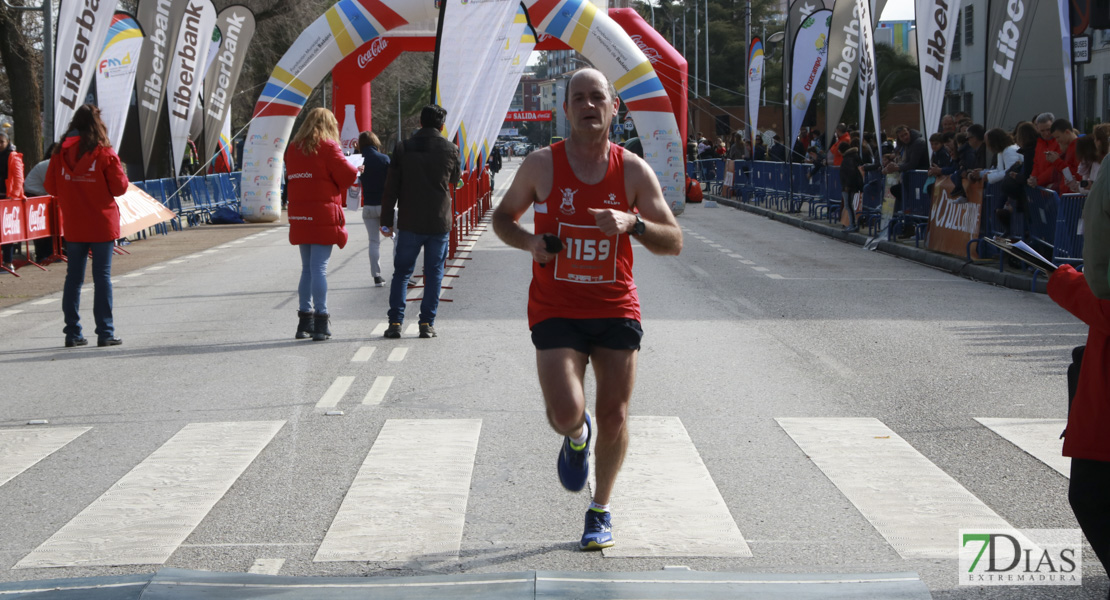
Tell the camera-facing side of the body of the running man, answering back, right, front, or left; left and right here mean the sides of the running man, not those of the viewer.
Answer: front

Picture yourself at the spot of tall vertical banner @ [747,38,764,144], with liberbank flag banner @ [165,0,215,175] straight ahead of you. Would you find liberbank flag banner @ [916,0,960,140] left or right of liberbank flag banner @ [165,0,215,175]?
left

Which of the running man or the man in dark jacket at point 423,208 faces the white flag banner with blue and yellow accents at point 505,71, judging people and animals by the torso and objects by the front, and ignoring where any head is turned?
the man in dark jacket

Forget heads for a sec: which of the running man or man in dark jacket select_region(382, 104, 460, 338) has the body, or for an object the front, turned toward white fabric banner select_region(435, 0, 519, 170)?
the man in dark jacket

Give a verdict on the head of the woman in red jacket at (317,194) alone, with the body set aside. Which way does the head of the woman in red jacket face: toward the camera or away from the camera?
away from the camera

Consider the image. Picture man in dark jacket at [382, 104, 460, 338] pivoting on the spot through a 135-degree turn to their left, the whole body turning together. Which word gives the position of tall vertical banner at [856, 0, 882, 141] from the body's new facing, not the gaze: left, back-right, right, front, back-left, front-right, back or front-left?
back

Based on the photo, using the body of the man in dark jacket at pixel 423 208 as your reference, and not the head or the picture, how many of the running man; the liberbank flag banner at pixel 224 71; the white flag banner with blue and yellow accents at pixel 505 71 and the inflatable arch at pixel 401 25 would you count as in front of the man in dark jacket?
3

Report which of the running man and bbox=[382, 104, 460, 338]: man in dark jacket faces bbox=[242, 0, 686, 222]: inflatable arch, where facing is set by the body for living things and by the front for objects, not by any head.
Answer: the man in dark jacket

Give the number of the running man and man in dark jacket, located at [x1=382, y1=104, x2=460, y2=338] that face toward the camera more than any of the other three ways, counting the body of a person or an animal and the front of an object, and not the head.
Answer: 1

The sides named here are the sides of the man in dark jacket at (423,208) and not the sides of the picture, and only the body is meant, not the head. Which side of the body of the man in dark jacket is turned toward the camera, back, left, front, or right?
back

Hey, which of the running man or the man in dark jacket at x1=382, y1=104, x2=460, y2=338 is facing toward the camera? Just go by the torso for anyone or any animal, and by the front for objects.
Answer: the running man

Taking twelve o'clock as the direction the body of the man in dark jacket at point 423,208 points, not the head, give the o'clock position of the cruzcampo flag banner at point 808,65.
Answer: The cruzcampo flag banner is roughly at 1 o'clock from the man in dark jacket.

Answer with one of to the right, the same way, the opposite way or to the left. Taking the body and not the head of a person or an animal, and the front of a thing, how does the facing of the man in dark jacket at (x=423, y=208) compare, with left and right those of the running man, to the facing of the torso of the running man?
the opposite way

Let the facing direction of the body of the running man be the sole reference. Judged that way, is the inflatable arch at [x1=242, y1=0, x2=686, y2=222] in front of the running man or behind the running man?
behind
